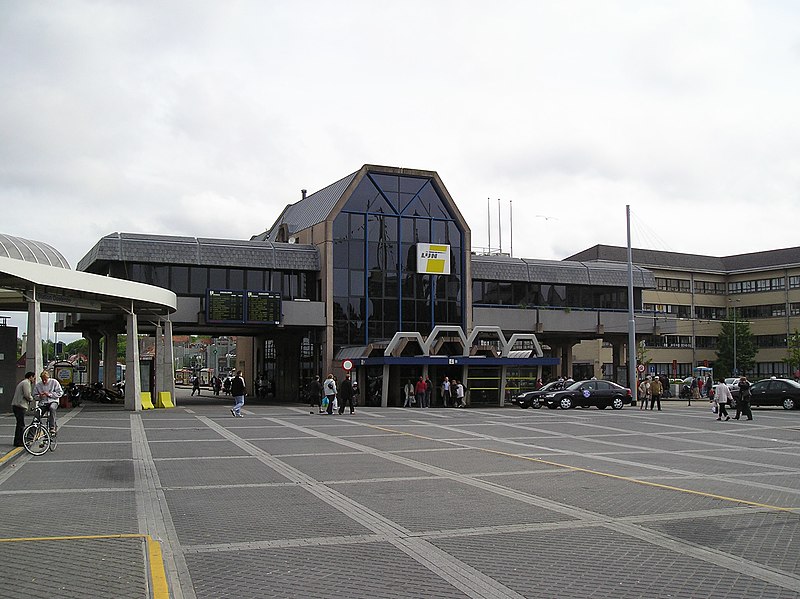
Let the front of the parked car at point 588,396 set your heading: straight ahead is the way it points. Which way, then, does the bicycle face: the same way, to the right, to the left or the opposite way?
to the left

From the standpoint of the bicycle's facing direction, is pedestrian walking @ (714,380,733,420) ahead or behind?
behind

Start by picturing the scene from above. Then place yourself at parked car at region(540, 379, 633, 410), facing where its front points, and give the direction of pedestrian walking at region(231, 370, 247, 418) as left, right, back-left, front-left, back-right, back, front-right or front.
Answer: front-left

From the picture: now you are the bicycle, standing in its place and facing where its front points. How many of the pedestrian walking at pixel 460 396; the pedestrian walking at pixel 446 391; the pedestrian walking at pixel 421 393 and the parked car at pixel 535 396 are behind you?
4

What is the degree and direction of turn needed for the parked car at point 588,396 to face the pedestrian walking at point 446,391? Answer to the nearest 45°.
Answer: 0° — it already faces them

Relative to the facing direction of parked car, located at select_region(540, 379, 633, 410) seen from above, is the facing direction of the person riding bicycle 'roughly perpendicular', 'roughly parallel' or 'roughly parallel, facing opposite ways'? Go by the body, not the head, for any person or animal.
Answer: roughly perpendicular

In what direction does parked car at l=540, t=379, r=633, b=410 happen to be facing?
to the viewer's left

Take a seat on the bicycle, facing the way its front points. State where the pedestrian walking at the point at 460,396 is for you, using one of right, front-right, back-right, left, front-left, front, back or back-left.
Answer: back

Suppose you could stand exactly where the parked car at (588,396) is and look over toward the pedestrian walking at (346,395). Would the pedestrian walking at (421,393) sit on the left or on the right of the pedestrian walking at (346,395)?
right
